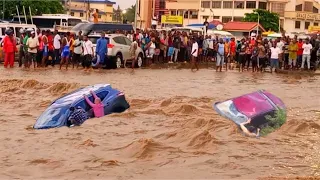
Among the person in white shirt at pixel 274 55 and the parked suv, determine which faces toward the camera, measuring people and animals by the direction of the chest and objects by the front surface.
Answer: the person in white shirt

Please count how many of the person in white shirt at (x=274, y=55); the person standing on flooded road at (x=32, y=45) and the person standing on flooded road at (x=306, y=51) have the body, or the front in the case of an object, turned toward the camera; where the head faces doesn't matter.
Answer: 3

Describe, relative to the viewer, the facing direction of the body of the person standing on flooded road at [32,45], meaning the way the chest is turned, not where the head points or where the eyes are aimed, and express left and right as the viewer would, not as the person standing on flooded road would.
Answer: facing the viewer

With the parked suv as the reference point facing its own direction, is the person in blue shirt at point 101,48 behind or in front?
behind

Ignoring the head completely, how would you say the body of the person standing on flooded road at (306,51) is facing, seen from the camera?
toward the camera

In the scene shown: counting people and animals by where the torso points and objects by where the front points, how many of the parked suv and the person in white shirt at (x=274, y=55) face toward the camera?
1

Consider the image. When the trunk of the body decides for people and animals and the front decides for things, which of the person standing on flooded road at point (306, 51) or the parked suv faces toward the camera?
the person standing on flooded road

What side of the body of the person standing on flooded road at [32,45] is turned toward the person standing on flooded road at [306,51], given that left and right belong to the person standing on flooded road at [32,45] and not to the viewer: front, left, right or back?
left

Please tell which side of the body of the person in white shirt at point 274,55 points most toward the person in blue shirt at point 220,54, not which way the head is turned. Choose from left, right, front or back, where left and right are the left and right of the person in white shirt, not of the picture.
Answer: right

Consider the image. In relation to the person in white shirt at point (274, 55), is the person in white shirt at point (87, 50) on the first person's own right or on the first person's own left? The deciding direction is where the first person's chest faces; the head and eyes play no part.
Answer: on the first person's own right

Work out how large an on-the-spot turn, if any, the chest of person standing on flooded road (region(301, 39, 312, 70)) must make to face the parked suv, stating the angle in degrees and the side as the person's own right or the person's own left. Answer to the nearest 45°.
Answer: approximately 90° to the person's own right

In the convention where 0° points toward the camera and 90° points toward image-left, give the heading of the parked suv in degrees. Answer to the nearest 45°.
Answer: approximately 225°

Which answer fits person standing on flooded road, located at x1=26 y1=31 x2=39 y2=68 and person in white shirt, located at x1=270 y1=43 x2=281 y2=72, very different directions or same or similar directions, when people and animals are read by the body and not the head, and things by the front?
same or similar directions

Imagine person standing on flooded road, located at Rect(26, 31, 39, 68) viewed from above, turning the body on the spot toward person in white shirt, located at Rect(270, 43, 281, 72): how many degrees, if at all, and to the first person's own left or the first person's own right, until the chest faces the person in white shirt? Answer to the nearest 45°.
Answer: approximately 90° to the first person's own left

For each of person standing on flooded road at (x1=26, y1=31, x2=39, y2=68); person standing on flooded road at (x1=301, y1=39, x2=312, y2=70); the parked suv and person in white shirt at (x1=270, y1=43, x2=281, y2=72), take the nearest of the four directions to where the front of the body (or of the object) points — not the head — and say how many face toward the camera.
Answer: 3
